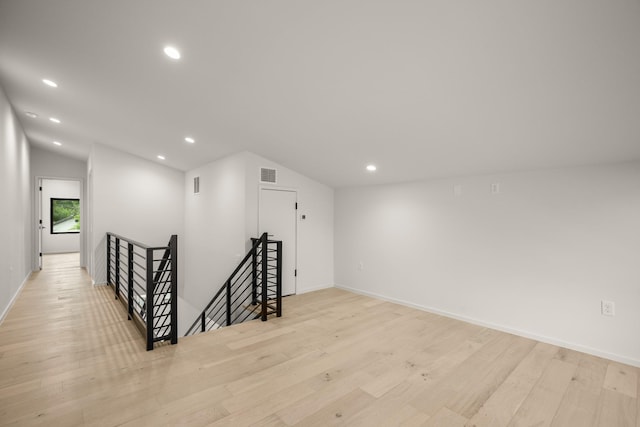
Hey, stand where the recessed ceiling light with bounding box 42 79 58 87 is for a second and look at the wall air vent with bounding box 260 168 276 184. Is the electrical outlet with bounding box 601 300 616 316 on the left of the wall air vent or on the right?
right

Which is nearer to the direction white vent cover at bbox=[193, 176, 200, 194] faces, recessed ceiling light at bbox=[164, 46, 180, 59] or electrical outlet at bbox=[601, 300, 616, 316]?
the recessed ceiling light

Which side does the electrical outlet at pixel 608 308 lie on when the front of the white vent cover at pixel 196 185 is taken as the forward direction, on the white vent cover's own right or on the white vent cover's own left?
on the white vent cover's own left

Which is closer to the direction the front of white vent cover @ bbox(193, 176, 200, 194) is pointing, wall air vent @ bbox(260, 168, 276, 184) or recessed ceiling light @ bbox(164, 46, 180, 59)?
the recessed ceiling light

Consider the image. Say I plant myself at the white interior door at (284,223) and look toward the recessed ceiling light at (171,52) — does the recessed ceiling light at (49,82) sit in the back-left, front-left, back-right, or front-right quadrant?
front-right

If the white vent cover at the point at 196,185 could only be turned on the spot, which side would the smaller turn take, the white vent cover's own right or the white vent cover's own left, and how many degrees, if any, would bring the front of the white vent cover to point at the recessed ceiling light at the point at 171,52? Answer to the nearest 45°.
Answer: approximately 45° to the white vent cover's own left

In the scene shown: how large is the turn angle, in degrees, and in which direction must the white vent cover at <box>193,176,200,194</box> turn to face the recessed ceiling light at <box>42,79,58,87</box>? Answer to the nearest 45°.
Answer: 0° — it already faces it
